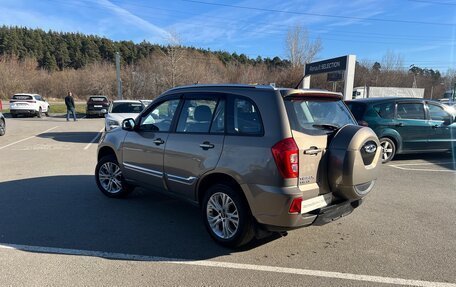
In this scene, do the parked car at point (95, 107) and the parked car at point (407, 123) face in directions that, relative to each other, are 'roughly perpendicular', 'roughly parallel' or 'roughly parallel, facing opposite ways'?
roughly perpendicular

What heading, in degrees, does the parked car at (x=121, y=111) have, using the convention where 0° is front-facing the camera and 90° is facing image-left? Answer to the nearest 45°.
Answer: approximately 45°

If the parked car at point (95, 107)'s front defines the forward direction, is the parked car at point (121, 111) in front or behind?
behind

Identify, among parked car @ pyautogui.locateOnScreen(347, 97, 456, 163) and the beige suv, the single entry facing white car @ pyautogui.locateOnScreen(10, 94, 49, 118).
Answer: the beige suv

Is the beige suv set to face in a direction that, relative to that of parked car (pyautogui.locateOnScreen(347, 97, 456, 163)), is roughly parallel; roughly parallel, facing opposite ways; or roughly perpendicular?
roughly perpendicular

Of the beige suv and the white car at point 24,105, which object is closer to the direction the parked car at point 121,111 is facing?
the beige suv

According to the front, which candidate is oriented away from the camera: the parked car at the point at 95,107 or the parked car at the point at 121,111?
the parked car at the point at 95,107

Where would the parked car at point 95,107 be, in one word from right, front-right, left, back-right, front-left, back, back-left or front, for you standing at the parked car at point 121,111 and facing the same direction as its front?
back-right

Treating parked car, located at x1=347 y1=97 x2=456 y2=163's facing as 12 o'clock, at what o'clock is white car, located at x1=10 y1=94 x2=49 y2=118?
The white car is roughly at 8 o'clock from the parked car.

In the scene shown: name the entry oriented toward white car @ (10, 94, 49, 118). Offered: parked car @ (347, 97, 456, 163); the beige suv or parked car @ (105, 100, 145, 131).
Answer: the beige suv

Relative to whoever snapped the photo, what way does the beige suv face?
facing away from the viewer and to the left of the viewer

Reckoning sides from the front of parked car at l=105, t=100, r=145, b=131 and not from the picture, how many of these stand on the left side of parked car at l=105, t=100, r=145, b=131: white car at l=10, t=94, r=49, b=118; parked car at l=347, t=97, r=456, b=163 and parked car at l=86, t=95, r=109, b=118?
1

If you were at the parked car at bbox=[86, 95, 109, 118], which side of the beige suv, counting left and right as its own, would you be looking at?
front
